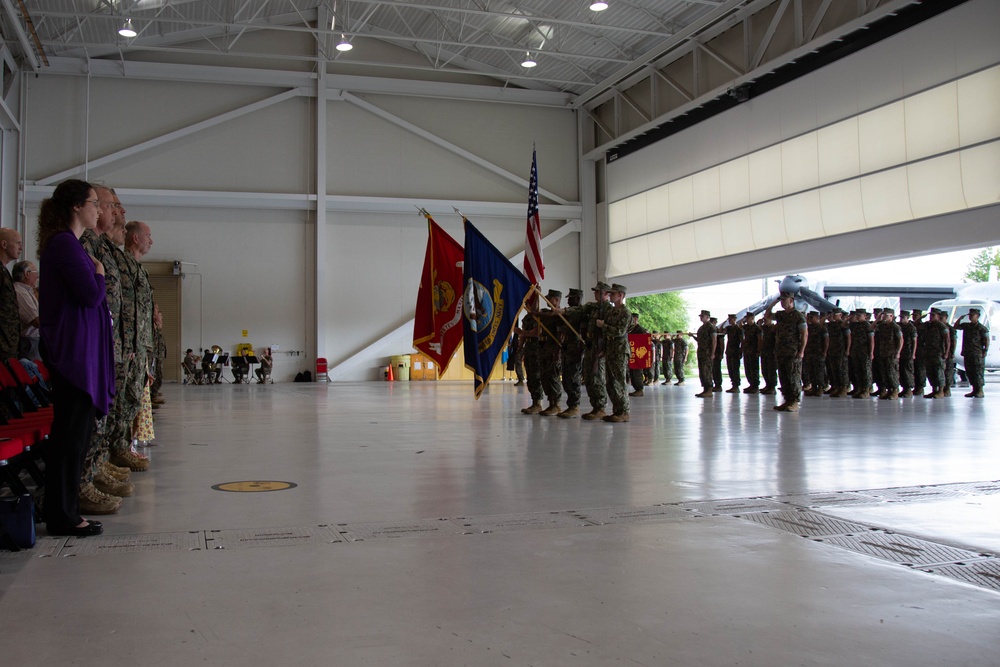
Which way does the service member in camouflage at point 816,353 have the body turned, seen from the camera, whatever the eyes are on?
to the viewer's left

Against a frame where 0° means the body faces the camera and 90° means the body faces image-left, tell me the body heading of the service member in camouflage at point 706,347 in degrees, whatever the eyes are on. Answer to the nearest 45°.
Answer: approximately 90°

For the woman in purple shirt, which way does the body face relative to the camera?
to the viewer's right

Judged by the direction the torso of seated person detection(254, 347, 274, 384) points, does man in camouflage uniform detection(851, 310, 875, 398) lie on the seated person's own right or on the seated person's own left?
on the seated person's own left

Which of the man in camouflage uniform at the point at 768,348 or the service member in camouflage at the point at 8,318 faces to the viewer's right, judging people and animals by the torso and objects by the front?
the service member in camouflage

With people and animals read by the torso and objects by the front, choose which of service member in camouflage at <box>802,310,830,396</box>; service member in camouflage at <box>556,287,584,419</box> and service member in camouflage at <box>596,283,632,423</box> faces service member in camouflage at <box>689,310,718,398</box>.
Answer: service member in camouflage at <box>802,310,830,396</box>

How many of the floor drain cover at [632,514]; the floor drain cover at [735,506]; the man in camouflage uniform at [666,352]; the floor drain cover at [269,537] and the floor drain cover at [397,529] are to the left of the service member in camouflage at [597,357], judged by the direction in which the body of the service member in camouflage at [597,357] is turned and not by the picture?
4

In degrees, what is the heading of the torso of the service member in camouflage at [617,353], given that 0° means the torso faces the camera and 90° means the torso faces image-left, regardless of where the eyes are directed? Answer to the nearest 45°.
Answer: approximately 90°

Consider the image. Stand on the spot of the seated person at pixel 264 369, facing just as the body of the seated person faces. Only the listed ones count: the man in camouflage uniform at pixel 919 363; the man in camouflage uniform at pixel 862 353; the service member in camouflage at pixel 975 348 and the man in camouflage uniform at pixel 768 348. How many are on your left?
4

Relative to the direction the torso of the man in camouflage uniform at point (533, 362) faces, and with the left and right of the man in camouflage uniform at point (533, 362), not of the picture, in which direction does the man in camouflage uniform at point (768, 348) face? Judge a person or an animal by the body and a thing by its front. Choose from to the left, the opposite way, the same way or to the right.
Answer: the same way

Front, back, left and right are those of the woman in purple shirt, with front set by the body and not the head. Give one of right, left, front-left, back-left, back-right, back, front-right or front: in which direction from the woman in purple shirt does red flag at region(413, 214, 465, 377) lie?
front-left

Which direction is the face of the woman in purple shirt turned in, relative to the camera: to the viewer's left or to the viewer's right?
to the viewer's right
